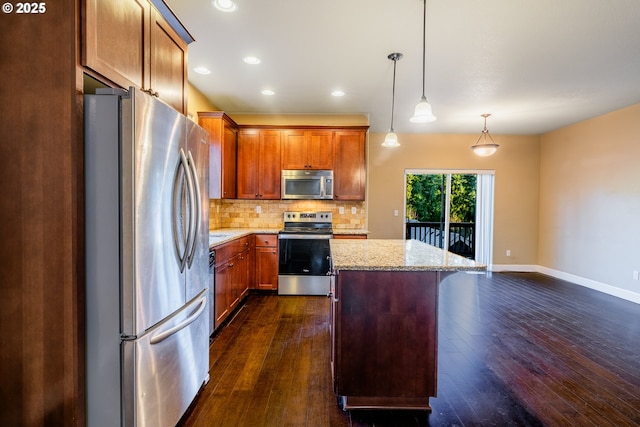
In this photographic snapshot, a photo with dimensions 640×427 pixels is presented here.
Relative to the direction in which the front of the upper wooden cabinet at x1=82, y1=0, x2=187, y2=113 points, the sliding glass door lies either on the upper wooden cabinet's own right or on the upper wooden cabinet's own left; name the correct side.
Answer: on the upper wooden cabinet's own left

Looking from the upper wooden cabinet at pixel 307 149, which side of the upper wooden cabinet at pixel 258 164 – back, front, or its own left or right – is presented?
left

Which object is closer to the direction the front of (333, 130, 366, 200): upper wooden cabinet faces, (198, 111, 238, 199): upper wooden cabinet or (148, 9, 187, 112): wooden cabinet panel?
the wooden cabinet panel

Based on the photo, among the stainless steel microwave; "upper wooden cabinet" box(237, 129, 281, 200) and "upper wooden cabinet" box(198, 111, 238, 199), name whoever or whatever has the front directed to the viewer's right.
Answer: "upper wooden cabinet" box(198, 111, 238, 199)

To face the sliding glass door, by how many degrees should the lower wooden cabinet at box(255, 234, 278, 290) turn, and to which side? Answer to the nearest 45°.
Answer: approximately 90° to its left

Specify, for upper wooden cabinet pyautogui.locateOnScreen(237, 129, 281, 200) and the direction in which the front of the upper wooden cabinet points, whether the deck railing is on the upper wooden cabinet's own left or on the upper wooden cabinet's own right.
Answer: on the upper wooden cabinet's own left

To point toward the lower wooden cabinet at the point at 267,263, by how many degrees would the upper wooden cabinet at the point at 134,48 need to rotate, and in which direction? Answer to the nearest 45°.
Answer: approximately 90° to its left

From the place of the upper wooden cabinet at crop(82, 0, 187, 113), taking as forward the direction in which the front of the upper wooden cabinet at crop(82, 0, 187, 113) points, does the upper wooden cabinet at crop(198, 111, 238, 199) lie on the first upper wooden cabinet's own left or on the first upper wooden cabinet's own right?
on the first upper wooden cabinet's own left

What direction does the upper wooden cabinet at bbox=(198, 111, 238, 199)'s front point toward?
to the viewer's right

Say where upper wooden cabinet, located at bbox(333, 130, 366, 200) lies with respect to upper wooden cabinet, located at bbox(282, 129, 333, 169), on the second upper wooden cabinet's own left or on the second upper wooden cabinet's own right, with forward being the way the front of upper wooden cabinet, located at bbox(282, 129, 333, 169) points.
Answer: on the second upper wooden cabinet's own left

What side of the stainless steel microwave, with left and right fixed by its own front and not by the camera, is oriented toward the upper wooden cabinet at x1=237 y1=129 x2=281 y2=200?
right

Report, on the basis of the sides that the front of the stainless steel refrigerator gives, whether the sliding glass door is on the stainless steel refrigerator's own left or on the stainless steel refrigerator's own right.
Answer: on the stainless steel refrigerator's own left
